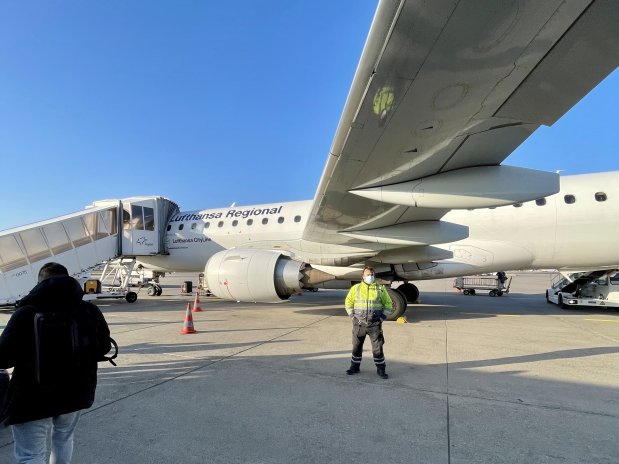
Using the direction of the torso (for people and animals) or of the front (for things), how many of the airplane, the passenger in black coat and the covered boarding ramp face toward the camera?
0

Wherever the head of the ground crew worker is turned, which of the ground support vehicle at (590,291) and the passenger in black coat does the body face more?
the passenger in black coat

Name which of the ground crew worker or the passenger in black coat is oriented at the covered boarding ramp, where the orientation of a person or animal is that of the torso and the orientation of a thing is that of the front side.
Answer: the passenger in black coat

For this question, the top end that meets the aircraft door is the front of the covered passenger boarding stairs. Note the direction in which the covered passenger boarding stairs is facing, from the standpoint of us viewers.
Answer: facing away from the viewer and to the right of the viewer

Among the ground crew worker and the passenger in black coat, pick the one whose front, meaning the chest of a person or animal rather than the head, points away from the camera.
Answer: the passenger in black coat

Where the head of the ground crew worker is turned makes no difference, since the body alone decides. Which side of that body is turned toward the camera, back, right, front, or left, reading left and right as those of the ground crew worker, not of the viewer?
front

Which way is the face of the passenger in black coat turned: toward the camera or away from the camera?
away from the camera

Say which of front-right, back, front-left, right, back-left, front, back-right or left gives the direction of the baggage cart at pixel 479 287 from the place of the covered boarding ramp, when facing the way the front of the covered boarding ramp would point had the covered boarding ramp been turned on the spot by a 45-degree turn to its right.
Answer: front

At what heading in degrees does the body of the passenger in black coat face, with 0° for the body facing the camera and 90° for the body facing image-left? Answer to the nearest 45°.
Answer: approximately 180°

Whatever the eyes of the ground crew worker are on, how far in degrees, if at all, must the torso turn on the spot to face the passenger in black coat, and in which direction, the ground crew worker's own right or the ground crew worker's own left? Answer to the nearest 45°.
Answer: approximately 45° to the ground crew worker's own right

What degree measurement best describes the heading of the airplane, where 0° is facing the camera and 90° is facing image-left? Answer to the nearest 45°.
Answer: approximately 135°

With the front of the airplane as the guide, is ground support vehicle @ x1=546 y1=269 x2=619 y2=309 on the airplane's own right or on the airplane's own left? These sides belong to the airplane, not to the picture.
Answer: on the airplane's own right

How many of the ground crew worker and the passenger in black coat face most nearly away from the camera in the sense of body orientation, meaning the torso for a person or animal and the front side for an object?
1

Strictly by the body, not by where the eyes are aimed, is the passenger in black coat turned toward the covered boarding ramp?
yes

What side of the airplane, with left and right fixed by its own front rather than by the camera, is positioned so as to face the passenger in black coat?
left
